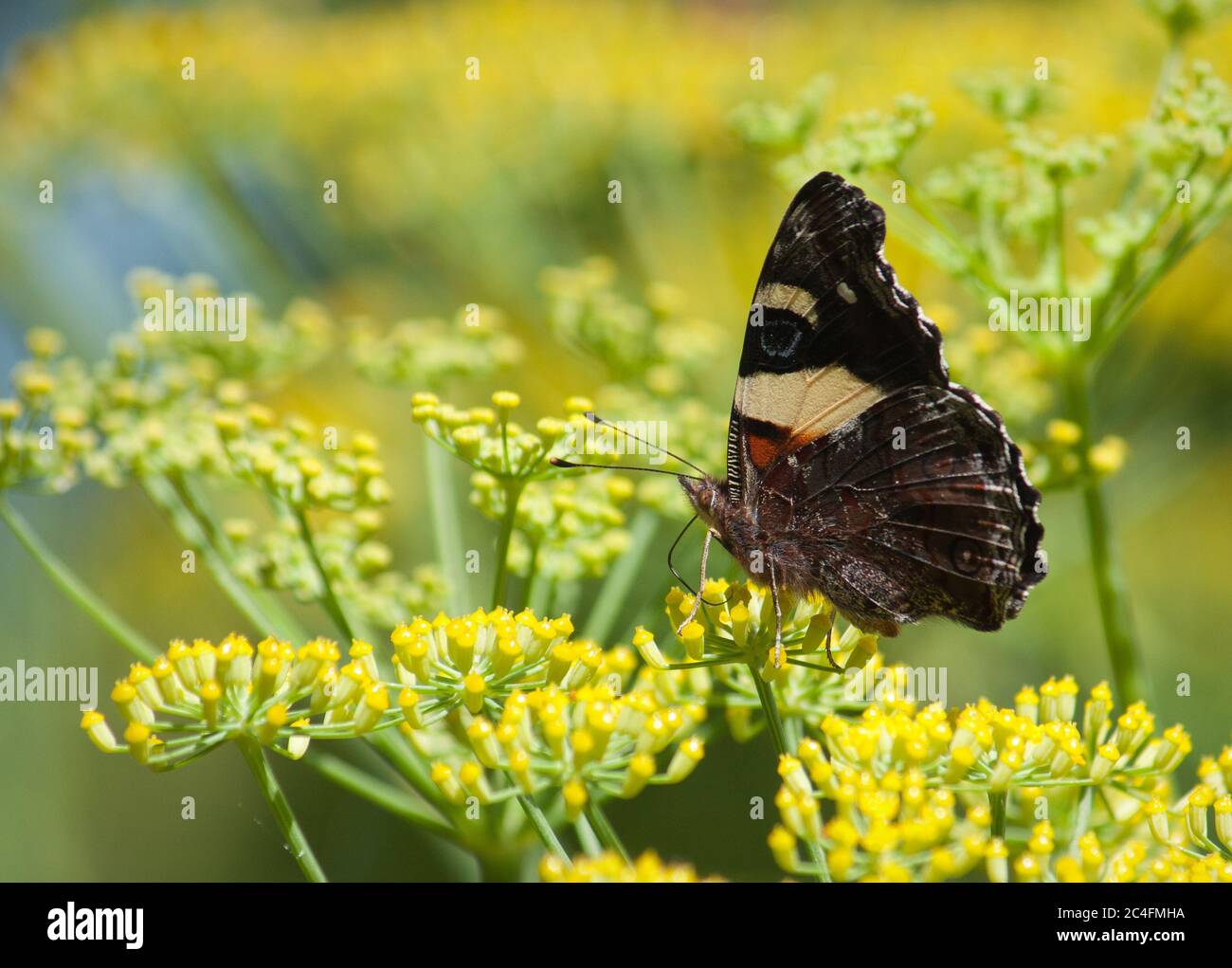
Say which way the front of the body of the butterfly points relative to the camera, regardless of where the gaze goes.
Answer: to the viewer's left

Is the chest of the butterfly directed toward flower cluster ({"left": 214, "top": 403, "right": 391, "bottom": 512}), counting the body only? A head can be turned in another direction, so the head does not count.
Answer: yes
